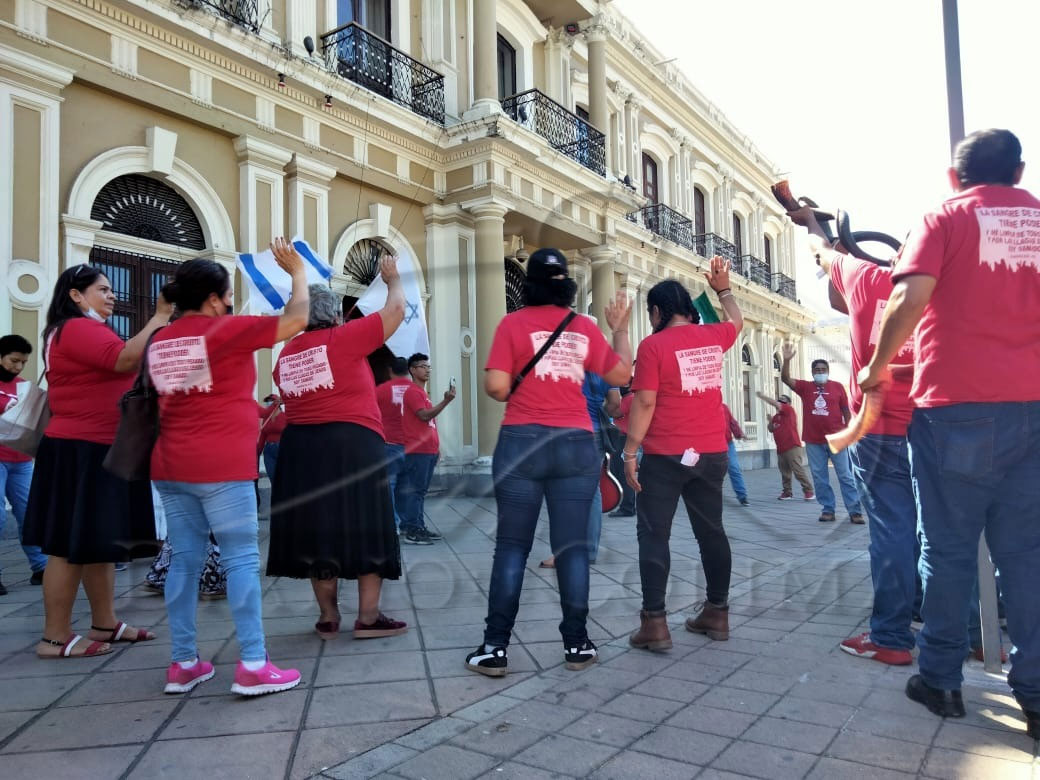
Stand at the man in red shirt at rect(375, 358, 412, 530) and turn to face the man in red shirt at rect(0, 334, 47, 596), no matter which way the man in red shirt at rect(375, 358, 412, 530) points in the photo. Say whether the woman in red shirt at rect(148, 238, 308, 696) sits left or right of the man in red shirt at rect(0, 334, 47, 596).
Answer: left

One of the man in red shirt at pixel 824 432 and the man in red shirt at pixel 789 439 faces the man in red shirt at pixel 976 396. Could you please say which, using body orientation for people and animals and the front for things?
the man in red shirt at pixel 824 432

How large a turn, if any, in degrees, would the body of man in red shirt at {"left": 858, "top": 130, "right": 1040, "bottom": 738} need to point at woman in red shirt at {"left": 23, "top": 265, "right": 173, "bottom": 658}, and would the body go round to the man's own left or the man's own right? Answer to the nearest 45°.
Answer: approximately 45° to the man's own left

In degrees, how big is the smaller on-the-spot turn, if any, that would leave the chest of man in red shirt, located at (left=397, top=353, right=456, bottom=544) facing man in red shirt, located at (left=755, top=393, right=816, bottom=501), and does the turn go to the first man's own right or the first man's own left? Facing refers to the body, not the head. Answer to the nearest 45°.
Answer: approximately 45° to the first man's own left

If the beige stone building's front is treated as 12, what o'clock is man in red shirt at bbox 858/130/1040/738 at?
The man in red shirt is roughly at 1 o'clock from the beige stone building.

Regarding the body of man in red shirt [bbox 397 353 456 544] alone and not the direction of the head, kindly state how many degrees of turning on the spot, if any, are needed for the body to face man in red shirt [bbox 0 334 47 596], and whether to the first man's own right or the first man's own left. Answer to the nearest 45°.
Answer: approximately 135° to the first man's own right

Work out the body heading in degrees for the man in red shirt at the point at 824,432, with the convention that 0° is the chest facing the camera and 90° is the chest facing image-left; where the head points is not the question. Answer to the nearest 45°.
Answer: approximately 0°

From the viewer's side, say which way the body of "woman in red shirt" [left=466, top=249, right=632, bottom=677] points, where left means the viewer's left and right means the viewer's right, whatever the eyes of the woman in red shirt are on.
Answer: facing away from the viewer

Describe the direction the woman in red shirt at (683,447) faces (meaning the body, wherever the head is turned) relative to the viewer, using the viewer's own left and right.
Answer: facing away from the viewer and to the left of the viewer
